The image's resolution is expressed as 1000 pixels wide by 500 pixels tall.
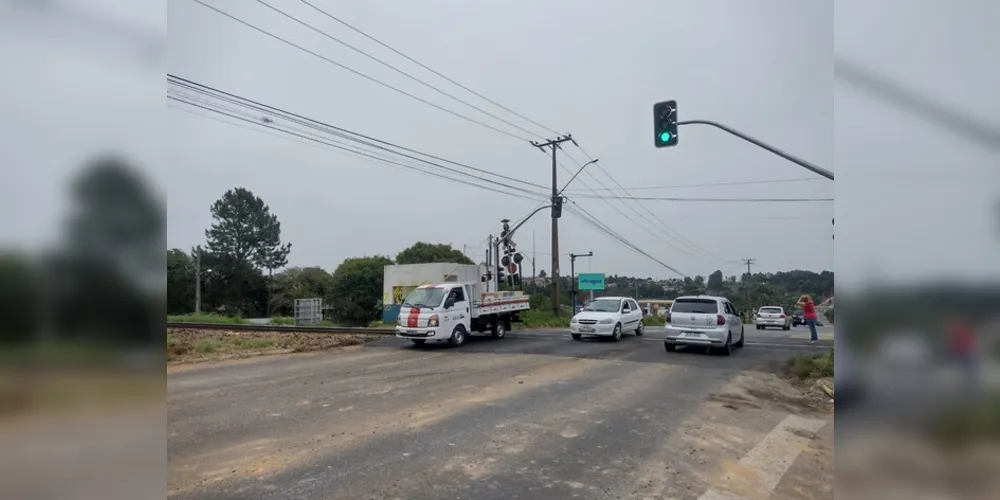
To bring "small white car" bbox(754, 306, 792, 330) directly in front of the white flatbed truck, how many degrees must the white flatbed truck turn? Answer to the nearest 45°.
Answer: approximately 180°

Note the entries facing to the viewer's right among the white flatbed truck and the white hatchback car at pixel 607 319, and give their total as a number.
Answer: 0

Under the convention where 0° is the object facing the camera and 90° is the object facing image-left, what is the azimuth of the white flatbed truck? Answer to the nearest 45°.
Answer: approximately 45°

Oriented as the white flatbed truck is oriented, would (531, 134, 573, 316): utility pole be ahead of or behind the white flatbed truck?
behind

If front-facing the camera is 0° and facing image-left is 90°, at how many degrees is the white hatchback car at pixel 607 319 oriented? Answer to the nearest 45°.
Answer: approximately 45°
